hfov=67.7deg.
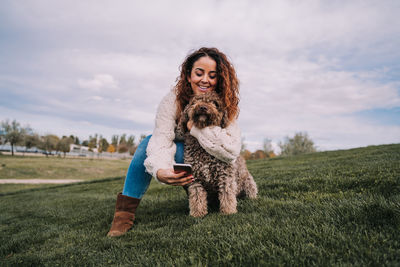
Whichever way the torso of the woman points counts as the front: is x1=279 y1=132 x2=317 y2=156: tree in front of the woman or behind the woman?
behind

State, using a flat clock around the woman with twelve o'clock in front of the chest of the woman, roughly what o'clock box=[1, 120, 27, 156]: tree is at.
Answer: The tree is roughly at 5 o'clock from the woman.

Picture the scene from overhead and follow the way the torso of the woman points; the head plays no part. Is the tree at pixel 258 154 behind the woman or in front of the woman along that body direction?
behind

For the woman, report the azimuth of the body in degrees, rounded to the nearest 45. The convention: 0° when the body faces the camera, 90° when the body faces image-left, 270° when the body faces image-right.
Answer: approximately 0°

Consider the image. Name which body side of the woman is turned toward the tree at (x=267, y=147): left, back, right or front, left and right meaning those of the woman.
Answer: back
